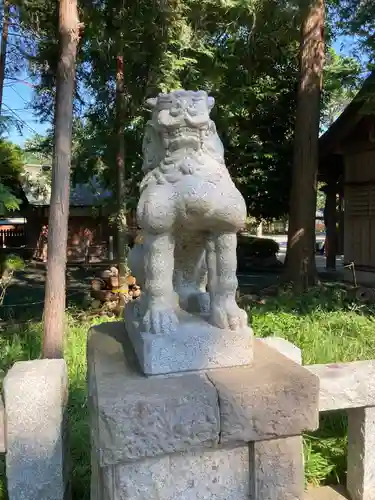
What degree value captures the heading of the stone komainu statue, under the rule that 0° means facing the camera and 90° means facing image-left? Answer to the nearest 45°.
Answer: approximately 0°

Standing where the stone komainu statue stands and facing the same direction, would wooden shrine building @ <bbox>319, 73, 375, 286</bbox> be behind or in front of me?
behind

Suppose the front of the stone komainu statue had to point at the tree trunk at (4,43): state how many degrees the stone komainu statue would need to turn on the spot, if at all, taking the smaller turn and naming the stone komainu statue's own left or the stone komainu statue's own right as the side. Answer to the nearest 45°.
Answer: approximately 135° to the stone komainu statue's own right

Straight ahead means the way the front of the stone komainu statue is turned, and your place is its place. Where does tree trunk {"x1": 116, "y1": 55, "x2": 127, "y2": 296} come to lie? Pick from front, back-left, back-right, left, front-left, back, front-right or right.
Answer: back

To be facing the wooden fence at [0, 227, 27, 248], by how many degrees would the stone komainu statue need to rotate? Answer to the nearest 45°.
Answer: approximately 180°

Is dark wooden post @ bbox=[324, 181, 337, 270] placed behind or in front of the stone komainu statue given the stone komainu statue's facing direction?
behind

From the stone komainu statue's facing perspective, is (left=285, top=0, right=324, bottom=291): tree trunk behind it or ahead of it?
behind
